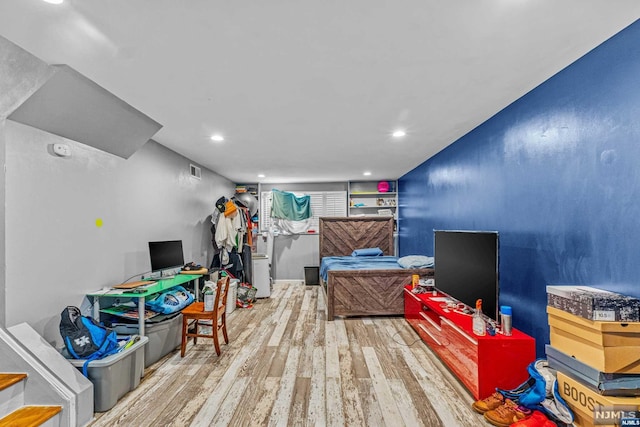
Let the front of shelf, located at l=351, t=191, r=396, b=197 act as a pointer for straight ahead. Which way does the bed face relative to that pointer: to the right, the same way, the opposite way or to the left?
the same way

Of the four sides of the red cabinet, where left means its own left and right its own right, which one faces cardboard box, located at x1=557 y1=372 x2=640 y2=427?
left

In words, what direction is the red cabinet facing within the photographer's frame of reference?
facing the viewer and to the left of the viewer

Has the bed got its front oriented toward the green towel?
no

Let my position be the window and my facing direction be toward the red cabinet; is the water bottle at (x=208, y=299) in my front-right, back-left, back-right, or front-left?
front-right

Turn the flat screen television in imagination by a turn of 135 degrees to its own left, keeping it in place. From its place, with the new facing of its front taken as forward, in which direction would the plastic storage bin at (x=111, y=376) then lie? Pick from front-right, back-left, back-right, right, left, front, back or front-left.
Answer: back-right

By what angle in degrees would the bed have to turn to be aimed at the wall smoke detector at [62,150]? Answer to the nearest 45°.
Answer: approximately 45° to its right

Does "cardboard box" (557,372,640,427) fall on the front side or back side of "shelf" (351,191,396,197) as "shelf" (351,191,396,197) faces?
on the front side

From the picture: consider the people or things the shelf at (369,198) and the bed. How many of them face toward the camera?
2

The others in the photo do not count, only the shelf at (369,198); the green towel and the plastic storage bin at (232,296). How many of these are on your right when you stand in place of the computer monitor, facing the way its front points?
0

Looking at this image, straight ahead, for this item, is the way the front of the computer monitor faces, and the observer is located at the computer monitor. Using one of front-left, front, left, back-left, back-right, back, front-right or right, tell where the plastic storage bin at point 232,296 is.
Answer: left

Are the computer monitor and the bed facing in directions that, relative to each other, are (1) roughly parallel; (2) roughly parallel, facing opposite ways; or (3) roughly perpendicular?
roughly perpendicular

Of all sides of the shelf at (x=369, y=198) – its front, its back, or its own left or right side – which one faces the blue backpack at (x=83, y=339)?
front

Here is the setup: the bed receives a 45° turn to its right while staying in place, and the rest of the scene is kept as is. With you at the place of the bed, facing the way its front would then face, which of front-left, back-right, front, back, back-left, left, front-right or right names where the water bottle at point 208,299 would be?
front

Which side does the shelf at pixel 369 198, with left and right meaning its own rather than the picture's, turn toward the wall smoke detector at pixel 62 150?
front

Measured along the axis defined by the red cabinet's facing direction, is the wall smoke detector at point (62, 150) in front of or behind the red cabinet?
in front

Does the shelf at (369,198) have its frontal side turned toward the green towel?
no

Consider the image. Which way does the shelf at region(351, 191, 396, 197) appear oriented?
toward the camera

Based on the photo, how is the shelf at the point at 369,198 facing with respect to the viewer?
toward the camera
